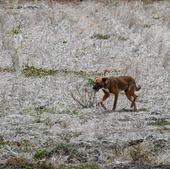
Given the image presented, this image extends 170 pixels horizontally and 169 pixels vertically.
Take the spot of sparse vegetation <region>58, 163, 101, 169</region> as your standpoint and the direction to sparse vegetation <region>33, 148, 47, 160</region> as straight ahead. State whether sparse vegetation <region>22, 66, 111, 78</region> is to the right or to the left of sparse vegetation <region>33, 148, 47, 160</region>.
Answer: right

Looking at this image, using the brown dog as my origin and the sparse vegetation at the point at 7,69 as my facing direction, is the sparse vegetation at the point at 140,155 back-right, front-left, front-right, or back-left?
back-left

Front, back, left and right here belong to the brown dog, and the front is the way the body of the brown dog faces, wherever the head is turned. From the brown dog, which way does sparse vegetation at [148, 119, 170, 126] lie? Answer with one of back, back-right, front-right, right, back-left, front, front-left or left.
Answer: back-left

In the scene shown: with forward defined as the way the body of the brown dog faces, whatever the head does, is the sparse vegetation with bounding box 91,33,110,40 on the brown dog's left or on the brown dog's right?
on the brown dog's right

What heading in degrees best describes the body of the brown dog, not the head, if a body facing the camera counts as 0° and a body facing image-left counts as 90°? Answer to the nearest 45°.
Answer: approximately 90°

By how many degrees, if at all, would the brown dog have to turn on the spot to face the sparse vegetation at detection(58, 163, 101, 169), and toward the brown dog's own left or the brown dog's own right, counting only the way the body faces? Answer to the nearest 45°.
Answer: approximately 90° to the brown dog's own left

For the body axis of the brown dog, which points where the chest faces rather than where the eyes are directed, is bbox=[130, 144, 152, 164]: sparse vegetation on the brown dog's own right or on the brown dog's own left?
on the brown dog's own left
